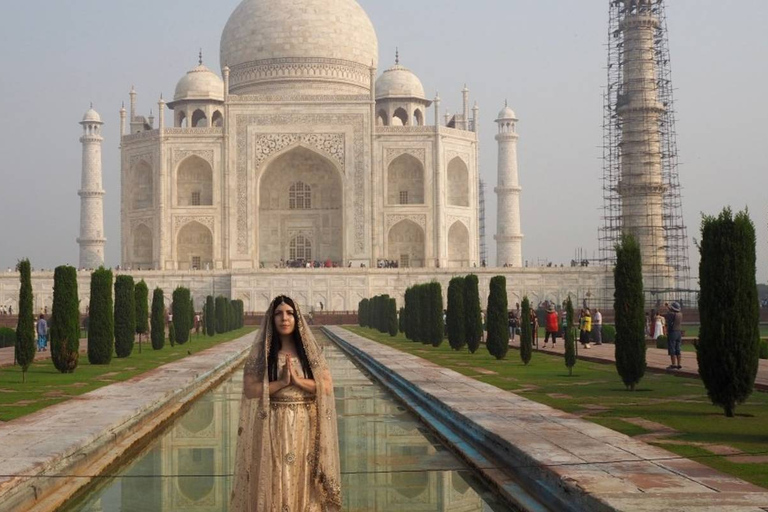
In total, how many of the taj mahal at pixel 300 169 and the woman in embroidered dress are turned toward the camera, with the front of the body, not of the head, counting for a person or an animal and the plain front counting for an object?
2

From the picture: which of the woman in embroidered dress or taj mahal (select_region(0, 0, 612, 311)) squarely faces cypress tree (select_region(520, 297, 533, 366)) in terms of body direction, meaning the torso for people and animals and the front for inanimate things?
the taj mahal

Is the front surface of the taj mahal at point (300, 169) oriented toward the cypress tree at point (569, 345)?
yes

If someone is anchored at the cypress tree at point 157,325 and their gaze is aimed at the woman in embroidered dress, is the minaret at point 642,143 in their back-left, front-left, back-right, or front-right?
back-left

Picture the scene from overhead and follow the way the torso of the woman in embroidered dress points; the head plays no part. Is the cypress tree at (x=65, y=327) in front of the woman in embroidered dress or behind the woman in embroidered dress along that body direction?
behind

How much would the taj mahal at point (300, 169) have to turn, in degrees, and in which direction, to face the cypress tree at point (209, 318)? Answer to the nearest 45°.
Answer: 0° — it already faces it

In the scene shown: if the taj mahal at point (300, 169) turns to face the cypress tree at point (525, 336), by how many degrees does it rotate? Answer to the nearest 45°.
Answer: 0° — it already faces it

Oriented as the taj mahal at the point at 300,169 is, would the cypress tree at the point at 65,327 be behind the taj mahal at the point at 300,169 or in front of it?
in front

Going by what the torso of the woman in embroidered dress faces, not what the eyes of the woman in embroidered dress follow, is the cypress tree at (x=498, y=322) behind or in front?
behind

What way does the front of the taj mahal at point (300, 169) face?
toward the camera

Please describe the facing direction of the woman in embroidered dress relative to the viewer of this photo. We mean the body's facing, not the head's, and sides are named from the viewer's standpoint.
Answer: facing the viewer

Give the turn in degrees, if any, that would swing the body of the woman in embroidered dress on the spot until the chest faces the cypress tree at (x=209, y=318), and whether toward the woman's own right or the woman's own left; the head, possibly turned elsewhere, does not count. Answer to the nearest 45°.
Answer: approximately 180°

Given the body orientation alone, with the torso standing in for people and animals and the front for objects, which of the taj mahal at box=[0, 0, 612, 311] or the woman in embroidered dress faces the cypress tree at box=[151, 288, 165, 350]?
the taj mahal

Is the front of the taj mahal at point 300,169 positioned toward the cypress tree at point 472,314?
yes
